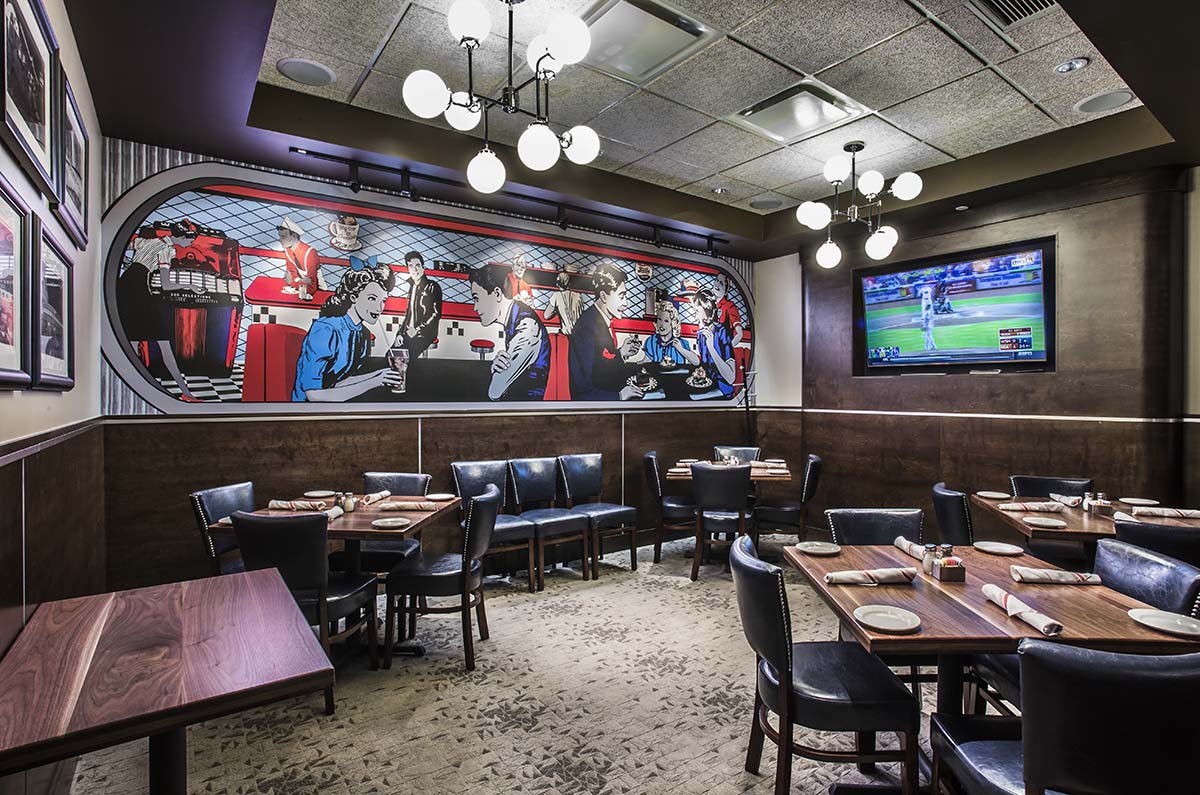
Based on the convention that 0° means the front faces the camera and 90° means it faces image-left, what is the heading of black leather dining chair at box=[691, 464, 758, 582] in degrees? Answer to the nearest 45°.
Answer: approximately 180°

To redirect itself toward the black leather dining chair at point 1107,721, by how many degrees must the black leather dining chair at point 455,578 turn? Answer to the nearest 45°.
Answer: approximately 135° to its left

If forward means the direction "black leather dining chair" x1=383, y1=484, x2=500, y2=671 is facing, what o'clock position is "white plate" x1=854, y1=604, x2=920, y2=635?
The white plate is roughly at 8 o'clock from the black leather dining chair.

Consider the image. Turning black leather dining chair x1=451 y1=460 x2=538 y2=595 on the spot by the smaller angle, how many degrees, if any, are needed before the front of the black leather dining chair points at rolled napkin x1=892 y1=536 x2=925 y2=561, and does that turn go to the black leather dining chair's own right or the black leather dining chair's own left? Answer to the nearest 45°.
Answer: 0° — it already faces it

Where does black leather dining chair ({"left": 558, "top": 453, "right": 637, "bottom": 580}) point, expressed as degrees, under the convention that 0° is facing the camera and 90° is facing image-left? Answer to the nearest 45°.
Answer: approximately 315°

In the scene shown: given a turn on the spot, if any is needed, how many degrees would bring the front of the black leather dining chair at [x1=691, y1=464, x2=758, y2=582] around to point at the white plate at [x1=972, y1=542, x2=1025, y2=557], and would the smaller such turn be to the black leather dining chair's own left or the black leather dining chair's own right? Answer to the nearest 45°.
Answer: approximately 135° to the black leather dining chair's own right

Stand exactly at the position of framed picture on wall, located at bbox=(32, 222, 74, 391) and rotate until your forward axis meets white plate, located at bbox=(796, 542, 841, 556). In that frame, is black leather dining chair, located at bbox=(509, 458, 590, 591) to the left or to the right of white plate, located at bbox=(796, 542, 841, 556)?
left

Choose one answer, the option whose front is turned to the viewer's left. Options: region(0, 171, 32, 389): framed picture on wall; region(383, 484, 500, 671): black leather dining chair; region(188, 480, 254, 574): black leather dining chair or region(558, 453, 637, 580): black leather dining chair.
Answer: region(383, 484, 500, 671): black leather dining chair

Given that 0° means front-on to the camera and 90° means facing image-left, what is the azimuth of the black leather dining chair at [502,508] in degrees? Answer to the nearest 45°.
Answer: approximately 315°

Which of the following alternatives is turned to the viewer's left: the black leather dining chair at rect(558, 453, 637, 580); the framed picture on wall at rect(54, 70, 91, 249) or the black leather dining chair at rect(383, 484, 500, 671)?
the black leather dining chair at rect(383, 484, 500, 671)

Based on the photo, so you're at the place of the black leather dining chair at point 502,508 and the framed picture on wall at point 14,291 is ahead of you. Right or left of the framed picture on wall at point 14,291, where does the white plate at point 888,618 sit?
left

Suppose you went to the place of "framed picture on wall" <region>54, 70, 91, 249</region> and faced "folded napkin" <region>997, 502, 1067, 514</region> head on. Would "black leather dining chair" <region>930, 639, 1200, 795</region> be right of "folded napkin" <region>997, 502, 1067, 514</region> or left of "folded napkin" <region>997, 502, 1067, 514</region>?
right

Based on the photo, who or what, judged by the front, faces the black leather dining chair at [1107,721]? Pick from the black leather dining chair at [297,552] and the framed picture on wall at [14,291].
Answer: the framed picture on wall

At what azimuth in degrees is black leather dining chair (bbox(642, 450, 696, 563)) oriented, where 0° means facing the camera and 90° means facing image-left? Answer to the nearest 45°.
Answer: approximately 270°
